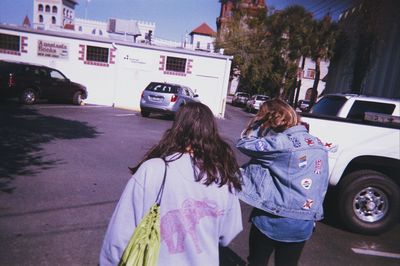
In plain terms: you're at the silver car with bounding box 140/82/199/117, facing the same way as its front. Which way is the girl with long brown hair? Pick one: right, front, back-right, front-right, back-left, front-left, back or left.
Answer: back-right

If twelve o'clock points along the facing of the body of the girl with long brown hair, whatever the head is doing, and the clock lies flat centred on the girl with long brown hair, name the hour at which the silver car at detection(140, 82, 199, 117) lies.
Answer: The silver car is roughly at 12 o'clock from the girl with long brown hair.

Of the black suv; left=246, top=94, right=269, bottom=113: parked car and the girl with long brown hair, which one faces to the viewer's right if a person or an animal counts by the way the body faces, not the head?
the black suv

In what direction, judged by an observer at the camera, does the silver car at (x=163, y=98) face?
facing away from the viewer and to the right of the viewer

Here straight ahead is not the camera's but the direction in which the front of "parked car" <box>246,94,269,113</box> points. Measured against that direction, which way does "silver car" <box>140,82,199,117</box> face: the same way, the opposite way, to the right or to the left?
the opposite way

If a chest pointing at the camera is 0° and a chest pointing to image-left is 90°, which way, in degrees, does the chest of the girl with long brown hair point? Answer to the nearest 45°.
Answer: approximately 180°

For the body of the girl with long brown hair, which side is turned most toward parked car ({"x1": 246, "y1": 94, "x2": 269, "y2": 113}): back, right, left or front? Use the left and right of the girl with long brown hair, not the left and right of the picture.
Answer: front

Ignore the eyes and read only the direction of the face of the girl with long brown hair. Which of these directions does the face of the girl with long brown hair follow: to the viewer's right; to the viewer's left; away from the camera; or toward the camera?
away from the camera

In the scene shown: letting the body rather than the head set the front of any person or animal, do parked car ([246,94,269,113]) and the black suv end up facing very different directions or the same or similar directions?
very different directions

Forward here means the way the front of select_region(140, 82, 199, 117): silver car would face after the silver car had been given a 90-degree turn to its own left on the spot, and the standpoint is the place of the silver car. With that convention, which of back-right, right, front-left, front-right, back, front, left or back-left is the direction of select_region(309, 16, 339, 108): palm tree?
right

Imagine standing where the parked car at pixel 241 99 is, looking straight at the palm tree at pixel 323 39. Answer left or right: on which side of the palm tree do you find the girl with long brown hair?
right

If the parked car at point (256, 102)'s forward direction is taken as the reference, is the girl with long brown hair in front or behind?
in front
